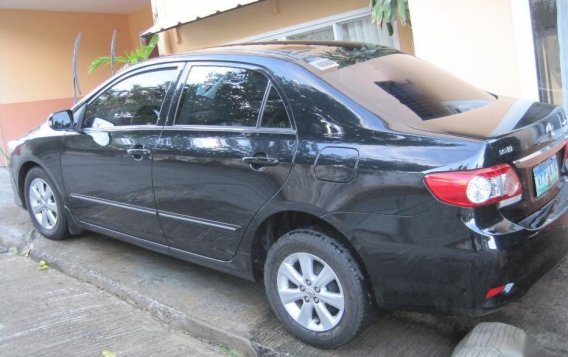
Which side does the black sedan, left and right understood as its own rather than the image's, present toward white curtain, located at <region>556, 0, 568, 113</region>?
right

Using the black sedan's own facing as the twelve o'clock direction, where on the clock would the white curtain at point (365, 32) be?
The white curtain is roughly at 2 o'clock from the black sedan.

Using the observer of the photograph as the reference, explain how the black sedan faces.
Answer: facing away from the viewer and to the left of the viewer

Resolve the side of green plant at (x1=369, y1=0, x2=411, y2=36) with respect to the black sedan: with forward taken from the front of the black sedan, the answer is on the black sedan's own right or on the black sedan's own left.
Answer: on the black sedan's own right

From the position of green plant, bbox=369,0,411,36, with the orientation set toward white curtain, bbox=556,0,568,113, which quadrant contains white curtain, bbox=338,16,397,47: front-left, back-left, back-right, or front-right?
back-left
